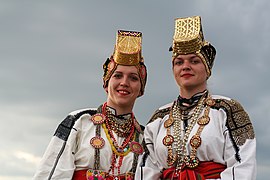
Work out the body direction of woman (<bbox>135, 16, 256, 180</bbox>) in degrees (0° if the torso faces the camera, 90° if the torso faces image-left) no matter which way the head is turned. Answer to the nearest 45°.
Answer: approximately 45°

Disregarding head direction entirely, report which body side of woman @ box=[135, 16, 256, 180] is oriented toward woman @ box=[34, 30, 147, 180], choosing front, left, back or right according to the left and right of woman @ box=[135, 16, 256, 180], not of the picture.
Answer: right

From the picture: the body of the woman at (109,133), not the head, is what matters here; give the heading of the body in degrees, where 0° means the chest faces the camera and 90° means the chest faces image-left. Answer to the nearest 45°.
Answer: approximately 315°
